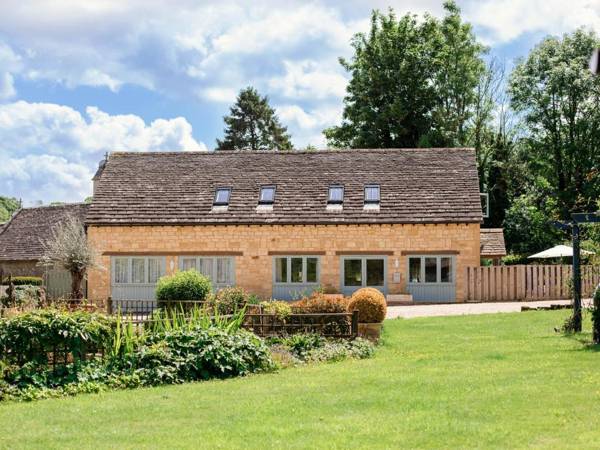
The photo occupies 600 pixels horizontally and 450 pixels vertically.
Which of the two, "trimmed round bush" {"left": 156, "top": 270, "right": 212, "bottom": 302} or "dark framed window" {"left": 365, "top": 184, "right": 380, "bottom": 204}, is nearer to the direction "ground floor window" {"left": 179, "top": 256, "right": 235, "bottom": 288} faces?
the trimmed round bush

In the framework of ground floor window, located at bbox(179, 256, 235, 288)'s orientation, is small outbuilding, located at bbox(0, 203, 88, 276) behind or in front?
behind

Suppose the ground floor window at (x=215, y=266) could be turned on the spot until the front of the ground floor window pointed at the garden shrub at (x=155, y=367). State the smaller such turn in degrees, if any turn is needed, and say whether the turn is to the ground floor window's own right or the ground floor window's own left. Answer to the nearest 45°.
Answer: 0° — it already faces it

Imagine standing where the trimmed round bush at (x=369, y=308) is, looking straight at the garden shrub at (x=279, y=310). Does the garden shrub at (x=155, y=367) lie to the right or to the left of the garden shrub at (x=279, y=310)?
left

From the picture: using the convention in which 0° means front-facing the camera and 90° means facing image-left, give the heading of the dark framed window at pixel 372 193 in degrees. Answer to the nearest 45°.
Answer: approximately 0°

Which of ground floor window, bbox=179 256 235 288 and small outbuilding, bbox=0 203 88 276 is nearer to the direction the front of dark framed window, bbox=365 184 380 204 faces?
the ground floor window

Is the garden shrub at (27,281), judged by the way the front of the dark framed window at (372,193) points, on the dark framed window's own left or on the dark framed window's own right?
on the dark framed window's own right

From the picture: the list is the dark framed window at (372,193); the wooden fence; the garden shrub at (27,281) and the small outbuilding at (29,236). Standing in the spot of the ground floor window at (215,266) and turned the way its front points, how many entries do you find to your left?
2

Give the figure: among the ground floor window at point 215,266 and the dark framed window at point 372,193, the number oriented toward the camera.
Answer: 2

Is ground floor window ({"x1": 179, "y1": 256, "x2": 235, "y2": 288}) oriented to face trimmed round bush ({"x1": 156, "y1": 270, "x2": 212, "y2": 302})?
yes

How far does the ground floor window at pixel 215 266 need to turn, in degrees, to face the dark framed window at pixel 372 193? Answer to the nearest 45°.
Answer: approximately 90° to its left

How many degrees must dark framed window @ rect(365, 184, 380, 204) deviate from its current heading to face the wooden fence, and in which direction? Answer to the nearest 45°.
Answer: approximately 90° to its left
